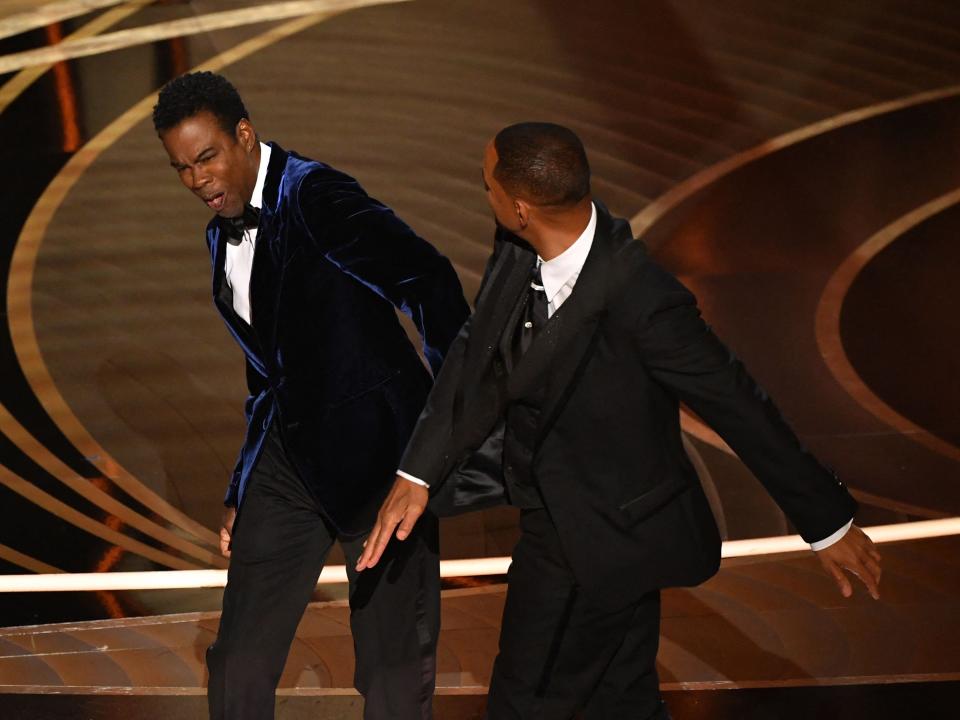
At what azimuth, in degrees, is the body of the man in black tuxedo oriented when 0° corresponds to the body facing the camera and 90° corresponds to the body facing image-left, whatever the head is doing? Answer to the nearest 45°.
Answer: approximately 45°

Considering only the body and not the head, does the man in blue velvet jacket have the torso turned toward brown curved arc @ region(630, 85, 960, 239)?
no

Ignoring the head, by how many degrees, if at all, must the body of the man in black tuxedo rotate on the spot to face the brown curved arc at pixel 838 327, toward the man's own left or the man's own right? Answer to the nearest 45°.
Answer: approximately 135° to the man's own right

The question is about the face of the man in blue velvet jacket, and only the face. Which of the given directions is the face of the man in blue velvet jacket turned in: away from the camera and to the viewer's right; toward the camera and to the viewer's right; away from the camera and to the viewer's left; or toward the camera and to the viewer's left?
toward the camera and to the viewer's left

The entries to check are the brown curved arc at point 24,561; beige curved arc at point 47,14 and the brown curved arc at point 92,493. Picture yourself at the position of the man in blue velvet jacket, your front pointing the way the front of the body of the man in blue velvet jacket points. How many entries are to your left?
0

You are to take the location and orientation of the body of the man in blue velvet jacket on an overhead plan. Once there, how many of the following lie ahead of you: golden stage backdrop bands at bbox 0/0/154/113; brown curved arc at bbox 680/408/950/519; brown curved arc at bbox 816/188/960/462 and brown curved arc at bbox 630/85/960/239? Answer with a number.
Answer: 0

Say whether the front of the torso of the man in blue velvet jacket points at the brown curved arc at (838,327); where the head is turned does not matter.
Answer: no

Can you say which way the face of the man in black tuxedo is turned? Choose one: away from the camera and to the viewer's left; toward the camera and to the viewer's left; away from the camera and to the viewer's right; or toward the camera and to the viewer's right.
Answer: away from the camera and to the viewer's left

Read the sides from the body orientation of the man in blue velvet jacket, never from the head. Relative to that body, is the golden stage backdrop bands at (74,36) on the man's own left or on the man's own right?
on the man's own right
